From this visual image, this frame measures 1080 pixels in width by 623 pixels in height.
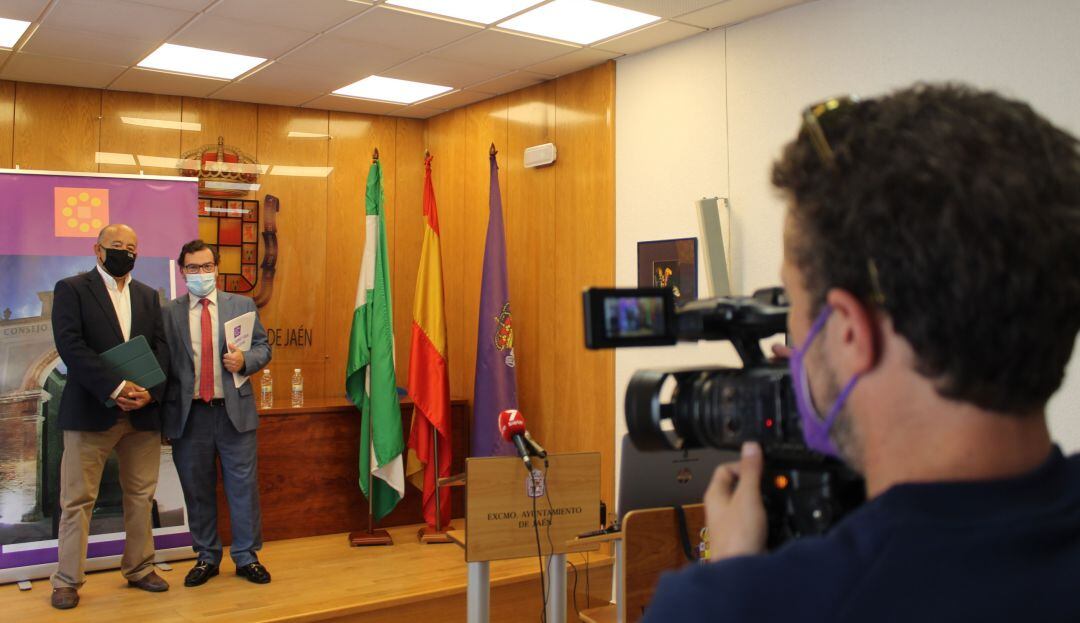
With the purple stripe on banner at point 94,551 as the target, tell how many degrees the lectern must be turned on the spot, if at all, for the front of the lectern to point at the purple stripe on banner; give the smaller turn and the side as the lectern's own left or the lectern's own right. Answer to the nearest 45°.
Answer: approximately 135° to the lectern's own right

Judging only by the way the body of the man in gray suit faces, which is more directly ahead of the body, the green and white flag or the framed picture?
the framed picture

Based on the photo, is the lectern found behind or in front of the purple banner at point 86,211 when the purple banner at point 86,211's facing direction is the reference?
in front

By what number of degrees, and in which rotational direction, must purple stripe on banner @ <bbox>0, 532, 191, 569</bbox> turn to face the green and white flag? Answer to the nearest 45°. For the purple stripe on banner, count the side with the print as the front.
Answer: approximately 90° to its left

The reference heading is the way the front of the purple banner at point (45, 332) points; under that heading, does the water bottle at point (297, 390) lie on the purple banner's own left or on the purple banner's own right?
on the purple banner's own left

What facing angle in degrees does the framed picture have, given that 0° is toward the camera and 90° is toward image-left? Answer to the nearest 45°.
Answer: approximately 45°

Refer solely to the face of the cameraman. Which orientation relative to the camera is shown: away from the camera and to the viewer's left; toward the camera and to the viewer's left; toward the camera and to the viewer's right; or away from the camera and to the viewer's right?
away from the camera and to the viewer's left

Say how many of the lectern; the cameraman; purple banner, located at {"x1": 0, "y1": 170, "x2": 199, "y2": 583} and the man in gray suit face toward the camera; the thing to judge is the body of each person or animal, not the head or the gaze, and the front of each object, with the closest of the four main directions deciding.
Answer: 3

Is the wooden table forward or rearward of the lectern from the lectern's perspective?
rearward

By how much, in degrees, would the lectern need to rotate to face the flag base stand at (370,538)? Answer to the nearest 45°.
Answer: approximately 180°
